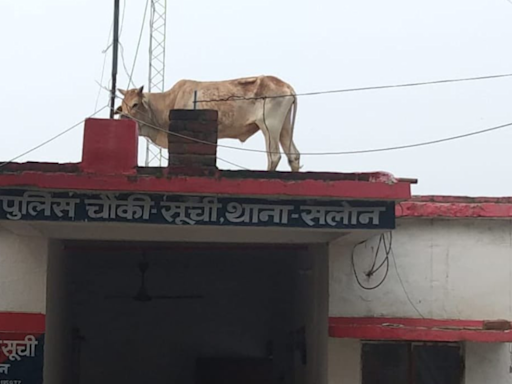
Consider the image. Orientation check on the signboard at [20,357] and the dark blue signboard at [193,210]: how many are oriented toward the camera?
2

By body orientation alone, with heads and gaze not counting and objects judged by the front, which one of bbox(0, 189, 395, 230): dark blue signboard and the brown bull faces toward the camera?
the dark blue signboard

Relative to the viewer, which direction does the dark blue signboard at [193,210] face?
toward the camera

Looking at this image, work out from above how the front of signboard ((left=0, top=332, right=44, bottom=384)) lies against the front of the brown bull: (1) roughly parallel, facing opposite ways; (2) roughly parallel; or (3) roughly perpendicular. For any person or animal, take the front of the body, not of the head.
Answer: roughly perpendicular

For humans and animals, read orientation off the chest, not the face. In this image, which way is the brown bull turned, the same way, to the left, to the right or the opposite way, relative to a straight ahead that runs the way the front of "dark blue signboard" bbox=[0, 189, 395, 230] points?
to the right

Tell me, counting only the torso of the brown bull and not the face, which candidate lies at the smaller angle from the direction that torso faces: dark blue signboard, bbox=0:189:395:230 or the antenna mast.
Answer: the antenna mast

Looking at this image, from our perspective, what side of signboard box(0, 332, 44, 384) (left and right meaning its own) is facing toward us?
front

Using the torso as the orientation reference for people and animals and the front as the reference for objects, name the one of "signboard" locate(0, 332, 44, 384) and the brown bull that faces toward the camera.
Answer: the signboard

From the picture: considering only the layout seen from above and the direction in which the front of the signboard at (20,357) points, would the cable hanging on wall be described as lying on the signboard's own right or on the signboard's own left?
on the signboard's own left

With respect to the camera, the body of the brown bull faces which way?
to the viewer's left
